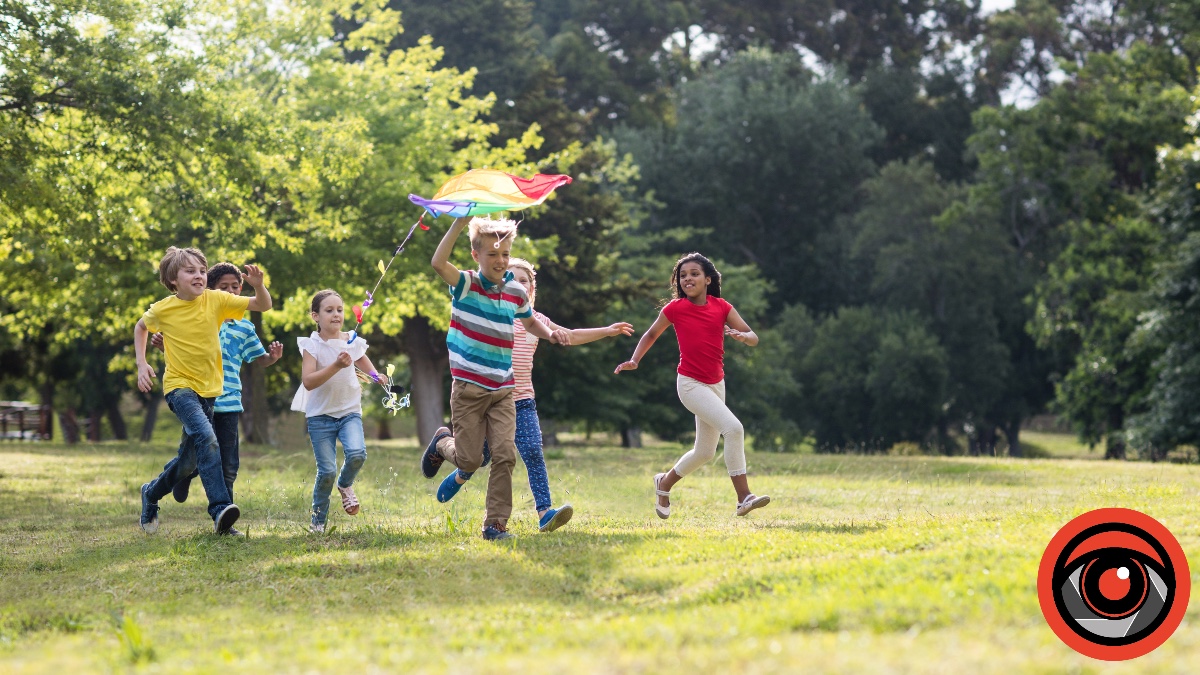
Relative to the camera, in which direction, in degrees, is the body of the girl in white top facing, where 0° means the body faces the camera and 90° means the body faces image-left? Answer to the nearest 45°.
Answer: approximately 315°

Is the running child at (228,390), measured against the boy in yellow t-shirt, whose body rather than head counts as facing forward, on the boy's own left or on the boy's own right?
on the boy's own left

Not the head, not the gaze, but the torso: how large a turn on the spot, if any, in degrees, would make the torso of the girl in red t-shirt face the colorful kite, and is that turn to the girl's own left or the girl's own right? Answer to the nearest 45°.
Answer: approximately 90° to the girl's own right

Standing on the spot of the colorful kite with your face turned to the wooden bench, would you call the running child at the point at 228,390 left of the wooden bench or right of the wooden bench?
left

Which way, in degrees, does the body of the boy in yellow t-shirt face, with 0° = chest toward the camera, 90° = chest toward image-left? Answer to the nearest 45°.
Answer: approximately 315°

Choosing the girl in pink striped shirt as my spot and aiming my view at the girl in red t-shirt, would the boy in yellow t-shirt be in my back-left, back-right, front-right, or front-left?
back-left
